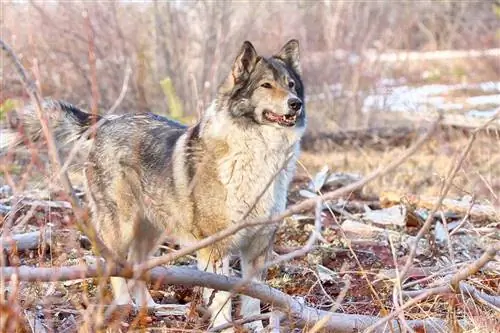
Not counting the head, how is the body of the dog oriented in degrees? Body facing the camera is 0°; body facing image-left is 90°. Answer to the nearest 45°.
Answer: approximately 315°

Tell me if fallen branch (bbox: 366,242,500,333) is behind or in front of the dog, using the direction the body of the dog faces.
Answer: in front

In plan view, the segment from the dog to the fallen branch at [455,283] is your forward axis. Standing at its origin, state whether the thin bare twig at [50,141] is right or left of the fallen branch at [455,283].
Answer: right

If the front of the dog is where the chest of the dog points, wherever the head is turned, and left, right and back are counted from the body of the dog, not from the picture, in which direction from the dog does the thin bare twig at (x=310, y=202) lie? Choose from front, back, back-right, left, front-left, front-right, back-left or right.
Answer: front-right

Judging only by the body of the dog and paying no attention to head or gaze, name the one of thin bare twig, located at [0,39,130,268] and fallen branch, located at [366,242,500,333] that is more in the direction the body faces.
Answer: the fallen branch

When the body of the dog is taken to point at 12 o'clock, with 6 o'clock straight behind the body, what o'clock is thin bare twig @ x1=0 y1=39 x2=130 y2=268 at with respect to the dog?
The thin bare twig is roughly at 2 o'clock from the dog.
